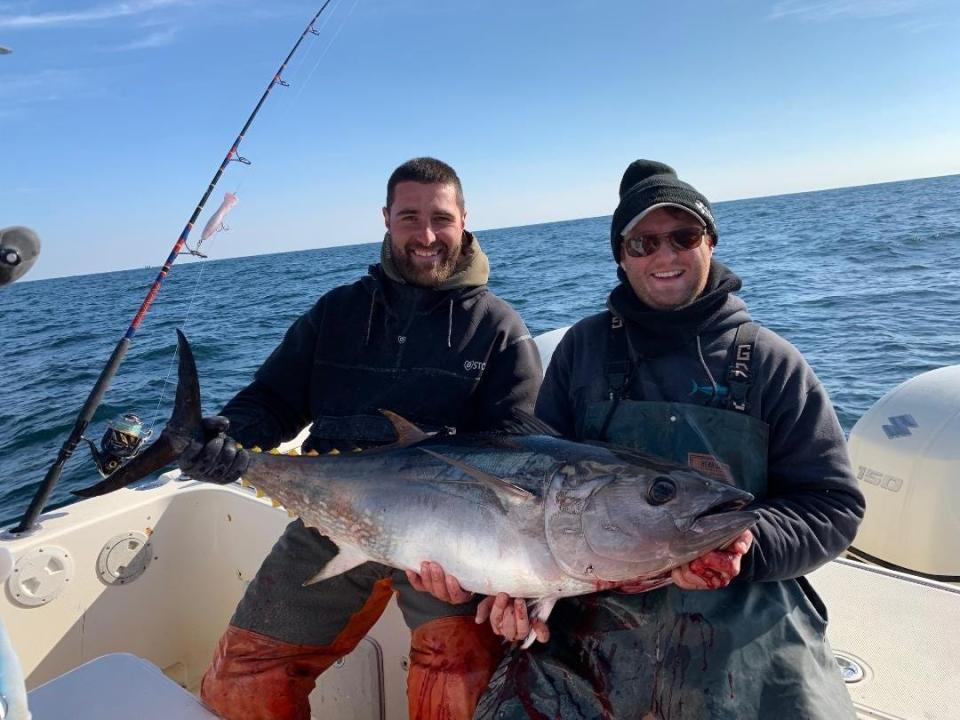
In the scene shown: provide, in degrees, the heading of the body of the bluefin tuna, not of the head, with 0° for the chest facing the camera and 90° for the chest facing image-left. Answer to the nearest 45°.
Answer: approximately 270°

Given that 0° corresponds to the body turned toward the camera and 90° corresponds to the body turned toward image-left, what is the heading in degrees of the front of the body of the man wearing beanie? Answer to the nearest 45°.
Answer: approximately 0°

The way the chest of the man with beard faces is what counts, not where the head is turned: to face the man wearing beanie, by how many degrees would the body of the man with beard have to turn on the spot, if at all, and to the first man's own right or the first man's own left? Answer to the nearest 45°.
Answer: approximately 45° to the first man's own left

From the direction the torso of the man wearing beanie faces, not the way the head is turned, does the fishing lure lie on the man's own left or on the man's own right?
on the man's own right

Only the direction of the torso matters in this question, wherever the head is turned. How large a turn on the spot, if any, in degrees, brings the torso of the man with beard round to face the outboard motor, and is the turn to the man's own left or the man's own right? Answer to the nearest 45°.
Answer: approximately 90° to the man's own left

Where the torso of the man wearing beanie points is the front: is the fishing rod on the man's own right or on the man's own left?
on the man's own right

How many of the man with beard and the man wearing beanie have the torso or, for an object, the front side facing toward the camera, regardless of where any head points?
2

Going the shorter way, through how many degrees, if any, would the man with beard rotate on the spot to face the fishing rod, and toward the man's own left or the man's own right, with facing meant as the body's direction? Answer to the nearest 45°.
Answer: approximately 135° to the man's own right

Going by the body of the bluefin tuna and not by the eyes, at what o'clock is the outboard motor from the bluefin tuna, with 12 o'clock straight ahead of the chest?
The outboard motor is roughly at 11 o'clock from the bluefin tuna.

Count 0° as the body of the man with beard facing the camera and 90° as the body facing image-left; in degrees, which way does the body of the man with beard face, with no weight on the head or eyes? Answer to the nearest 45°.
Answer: approximately 0°
